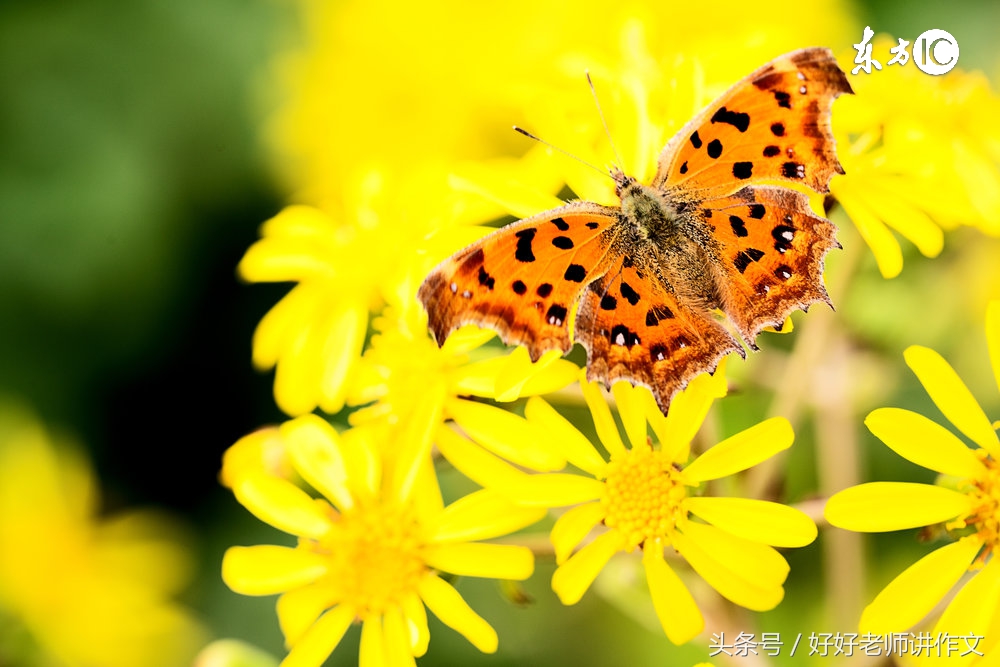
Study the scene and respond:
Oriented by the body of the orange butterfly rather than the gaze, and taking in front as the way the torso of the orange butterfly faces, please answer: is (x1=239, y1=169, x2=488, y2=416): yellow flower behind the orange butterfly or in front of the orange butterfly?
in front

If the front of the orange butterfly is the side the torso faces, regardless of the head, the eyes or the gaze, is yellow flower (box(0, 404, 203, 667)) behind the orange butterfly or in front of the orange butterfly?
in front

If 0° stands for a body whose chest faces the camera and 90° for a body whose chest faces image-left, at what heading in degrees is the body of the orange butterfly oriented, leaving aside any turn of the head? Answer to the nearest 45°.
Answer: approximately 135°
